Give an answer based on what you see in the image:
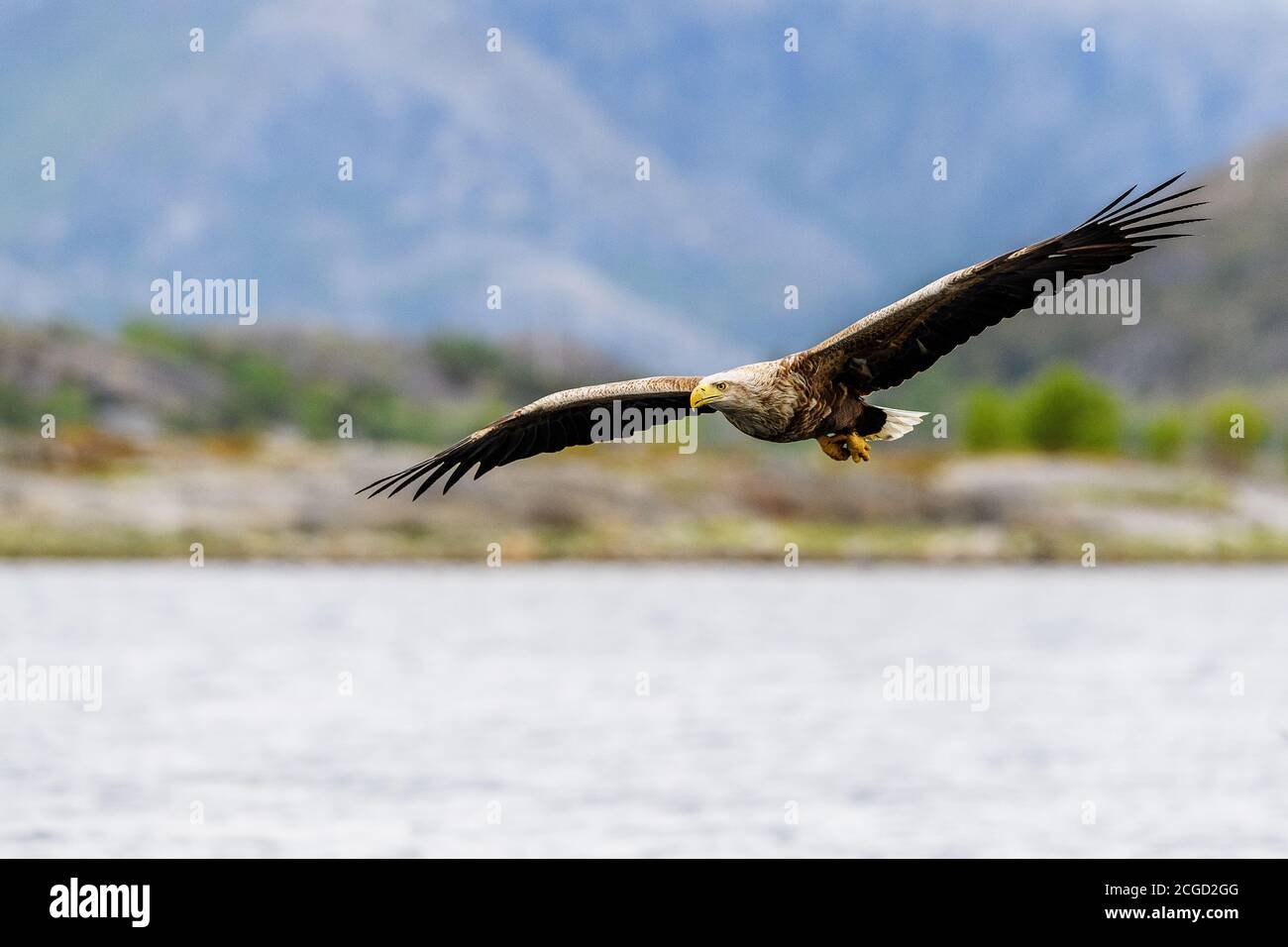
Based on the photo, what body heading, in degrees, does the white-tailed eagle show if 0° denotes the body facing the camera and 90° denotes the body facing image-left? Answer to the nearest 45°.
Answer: approximately 45°
